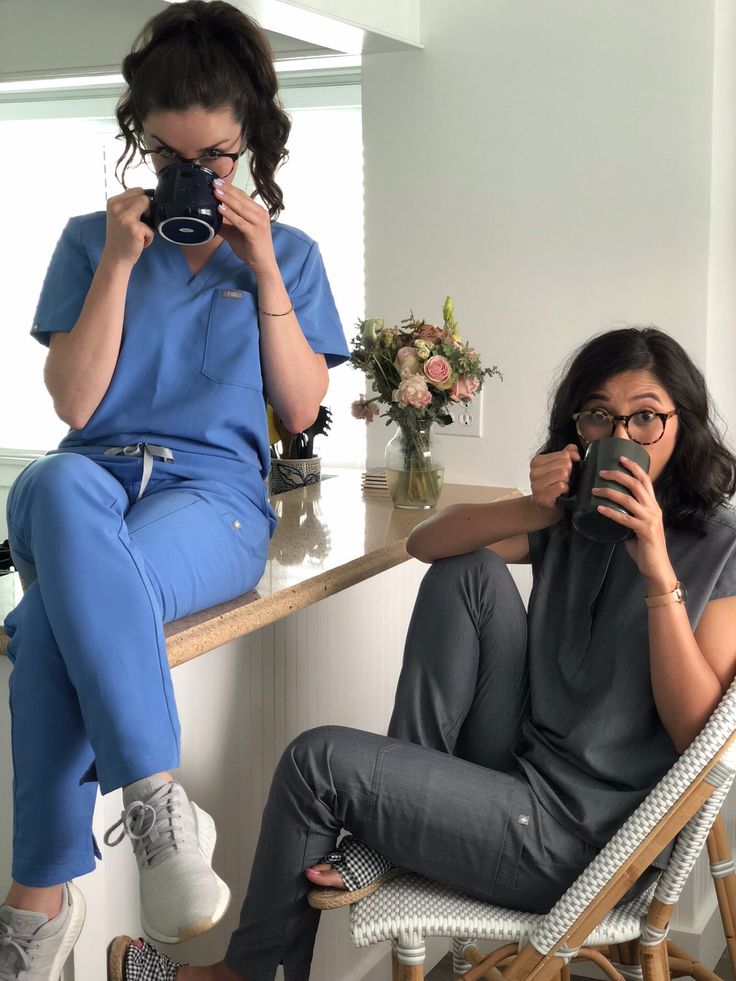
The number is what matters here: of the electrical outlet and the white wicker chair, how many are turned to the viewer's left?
1

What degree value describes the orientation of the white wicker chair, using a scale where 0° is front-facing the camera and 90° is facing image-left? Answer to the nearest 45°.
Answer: approximately 90°

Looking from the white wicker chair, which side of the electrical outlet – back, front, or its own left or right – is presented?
front

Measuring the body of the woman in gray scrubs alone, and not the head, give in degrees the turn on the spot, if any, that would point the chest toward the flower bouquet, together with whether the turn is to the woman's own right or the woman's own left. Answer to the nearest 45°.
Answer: approximately 135° to the woman's own right

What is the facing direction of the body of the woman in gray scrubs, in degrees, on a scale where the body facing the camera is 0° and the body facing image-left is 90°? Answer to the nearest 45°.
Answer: approximately 45°

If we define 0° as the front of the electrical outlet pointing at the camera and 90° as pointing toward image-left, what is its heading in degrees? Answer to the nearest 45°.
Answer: approximately 0°

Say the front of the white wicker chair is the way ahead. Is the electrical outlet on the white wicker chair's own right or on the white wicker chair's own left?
on the white wicker chair's own right

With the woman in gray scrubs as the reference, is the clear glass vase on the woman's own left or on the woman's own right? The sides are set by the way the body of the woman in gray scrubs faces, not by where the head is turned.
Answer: on the woman's own right
